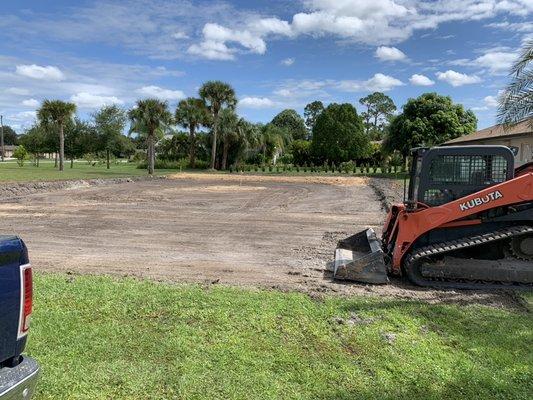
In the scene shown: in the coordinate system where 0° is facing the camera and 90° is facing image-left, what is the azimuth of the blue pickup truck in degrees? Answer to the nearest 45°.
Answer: approximately 135°

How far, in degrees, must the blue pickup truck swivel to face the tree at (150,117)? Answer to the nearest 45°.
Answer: approximately 45° to its right

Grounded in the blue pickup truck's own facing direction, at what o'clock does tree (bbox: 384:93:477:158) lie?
The tree is roughly at 3 o'clock from the blue pickup truck.

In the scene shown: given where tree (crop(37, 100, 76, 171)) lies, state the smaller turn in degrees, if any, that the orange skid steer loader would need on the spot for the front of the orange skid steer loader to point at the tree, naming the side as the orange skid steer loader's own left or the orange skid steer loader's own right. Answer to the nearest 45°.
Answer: approximately 45° to the orange skid steer loader's own right

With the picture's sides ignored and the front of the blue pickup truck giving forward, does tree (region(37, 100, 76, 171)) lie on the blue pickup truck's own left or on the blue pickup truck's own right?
on the blue pickup truck's own right

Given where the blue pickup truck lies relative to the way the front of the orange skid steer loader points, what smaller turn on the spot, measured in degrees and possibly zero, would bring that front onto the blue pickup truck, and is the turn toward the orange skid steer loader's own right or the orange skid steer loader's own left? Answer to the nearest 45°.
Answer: approximately 45° to the orange skid steer loader's own left

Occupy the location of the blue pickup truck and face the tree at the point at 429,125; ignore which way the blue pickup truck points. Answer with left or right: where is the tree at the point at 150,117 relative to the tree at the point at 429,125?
left

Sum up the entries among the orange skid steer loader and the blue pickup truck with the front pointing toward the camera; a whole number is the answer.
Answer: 0

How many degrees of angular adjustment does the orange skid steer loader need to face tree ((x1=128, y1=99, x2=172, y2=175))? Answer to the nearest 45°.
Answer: approximately 45° to its right

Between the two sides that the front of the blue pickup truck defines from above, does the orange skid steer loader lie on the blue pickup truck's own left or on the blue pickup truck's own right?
on the blue pickup truck's own right

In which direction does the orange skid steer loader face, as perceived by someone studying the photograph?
facing to the left of the viewer
